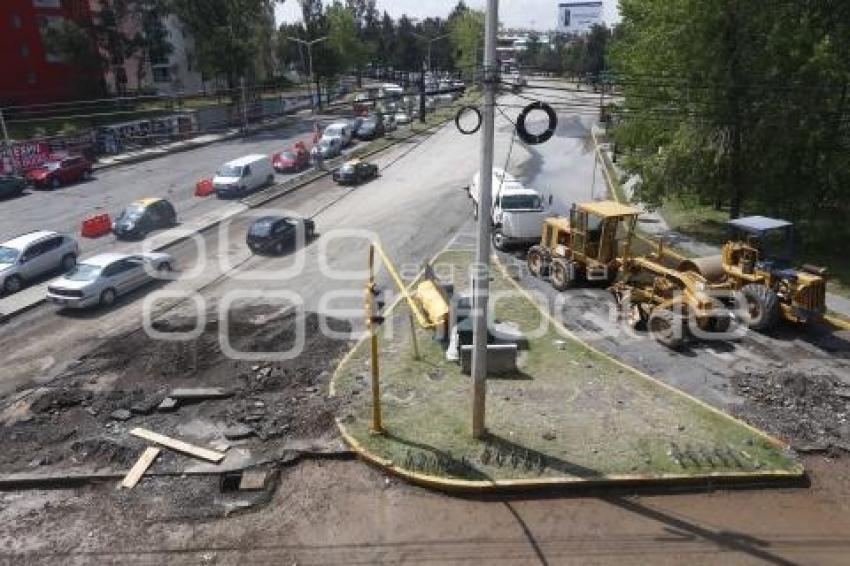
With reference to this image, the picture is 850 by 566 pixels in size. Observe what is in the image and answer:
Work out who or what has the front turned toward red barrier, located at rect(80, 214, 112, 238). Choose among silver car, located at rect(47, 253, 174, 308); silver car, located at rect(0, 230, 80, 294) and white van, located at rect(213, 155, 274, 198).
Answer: the white van

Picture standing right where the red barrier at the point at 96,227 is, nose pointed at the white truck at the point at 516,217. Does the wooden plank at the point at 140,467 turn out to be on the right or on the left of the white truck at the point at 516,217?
right

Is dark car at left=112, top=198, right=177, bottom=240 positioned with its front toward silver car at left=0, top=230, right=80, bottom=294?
yes

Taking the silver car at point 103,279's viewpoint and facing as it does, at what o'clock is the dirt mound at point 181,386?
The dirt mound is roughly at 10 o'clock from the silver car.
